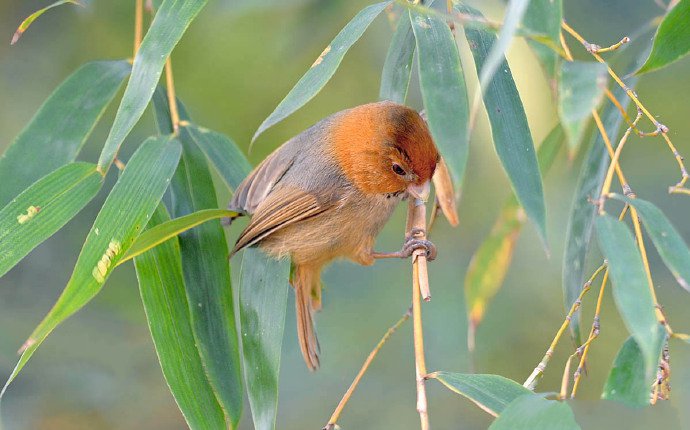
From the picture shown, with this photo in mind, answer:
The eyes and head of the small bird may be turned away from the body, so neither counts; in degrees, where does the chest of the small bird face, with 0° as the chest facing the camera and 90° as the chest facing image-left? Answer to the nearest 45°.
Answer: approximately 270°
